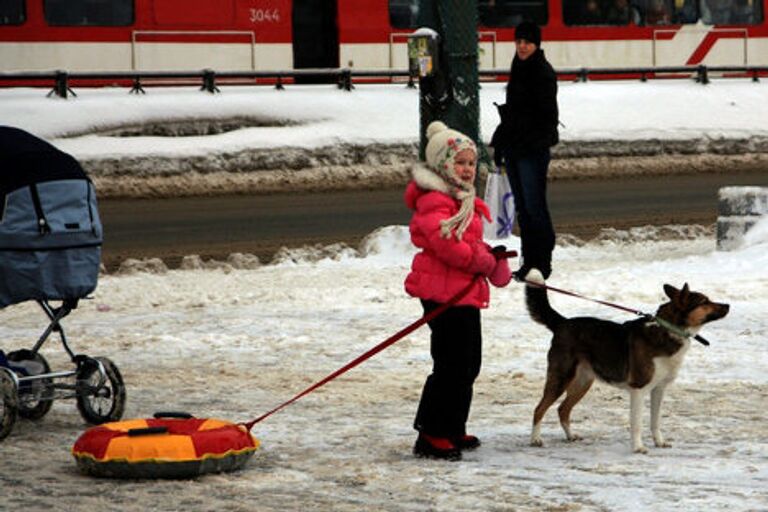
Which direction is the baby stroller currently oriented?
to the viewer's right

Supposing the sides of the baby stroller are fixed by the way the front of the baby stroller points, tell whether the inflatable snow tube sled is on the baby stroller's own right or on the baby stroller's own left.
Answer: on the baby stroller's own right

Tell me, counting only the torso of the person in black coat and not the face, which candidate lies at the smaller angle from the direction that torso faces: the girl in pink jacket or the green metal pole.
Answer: the girl in pink jacket

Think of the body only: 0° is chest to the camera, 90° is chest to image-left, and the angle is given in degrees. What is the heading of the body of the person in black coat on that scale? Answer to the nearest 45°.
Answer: approximately 45°

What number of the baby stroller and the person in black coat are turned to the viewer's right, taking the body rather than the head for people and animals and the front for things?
1

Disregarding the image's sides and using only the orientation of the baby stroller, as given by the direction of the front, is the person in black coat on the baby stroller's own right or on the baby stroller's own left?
on the baby stroller's own left

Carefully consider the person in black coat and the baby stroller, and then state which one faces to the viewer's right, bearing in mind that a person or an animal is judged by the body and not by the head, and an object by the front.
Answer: the baby stroller

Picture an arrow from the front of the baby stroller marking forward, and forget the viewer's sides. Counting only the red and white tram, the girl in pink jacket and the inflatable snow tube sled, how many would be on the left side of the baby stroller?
1
